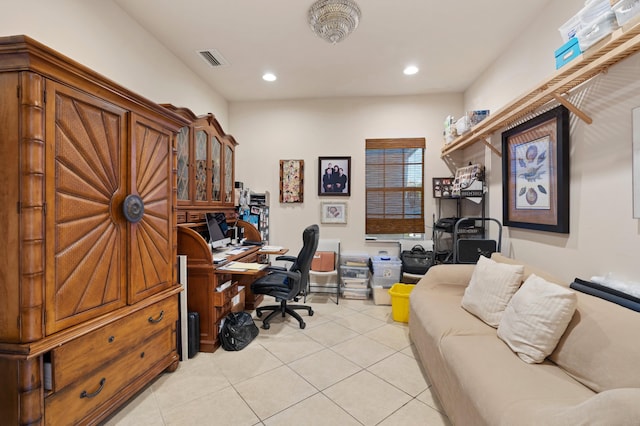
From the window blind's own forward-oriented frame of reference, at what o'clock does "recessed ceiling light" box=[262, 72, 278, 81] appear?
The recessed ceiling light is roughly at 2 o'clock from the window blind.

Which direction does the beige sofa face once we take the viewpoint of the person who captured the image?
facing the viewer and to the left of the viewer

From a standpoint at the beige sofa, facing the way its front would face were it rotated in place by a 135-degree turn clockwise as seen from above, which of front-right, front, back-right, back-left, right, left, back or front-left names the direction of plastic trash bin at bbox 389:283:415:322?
front-left

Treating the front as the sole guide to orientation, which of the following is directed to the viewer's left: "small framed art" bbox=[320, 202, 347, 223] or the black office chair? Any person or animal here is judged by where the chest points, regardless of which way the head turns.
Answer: the black office chair

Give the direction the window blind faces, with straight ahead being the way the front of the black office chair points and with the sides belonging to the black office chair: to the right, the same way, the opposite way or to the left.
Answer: to the left

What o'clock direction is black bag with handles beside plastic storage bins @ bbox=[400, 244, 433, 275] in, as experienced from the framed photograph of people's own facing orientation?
The black bag with handles beside plastic storage bins is roughly at 10 o'clock from the framed photograph of people.

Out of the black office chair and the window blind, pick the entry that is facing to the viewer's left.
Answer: the black office chair

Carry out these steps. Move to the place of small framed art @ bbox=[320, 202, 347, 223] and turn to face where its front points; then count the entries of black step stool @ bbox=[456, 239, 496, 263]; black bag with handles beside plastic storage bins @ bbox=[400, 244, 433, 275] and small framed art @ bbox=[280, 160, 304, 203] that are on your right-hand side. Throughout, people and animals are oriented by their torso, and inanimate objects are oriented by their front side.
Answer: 1

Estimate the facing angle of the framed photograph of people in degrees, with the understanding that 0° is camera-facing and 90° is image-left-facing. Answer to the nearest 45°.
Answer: approximately 0°

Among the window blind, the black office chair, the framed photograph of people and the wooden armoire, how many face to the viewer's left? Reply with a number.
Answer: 1

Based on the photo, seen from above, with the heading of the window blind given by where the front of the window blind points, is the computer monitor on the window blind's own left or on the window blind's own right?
on the window blind's own right

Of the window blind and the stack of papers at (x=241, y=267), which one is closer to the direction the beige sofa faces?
the stack of papers

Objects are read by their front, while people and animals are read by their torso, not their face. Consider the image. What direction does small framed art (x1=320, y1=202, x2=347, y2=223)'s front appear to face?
toward the camera

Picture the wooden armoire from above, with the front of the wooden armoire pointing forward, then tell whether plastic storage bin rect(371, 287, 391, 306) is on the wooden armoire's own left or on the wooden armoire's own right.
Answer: on the wooden armoire's own left

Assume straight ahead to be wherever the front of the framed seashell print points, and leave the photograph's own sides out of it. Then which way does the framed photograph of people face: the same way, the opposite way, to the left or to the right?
to the left

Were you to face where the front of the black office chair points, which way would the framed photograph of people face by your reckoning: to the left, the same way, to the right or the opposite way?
to the left

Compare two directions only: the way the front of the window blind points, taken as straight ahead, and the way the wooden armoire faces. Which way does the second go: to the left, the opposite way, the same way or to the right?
to the left

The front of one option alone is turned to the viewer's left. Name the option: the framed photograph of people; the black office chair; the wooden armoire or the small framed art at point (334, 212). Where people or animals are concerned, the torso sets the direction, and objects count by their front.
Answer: the black office chair

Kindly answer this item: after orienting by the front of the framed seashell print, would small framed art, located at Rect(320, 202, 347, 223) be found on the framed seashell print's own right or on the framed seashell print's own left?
on the framed seashell print's own right

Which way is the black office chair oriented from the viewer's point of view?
to the viewer's left
